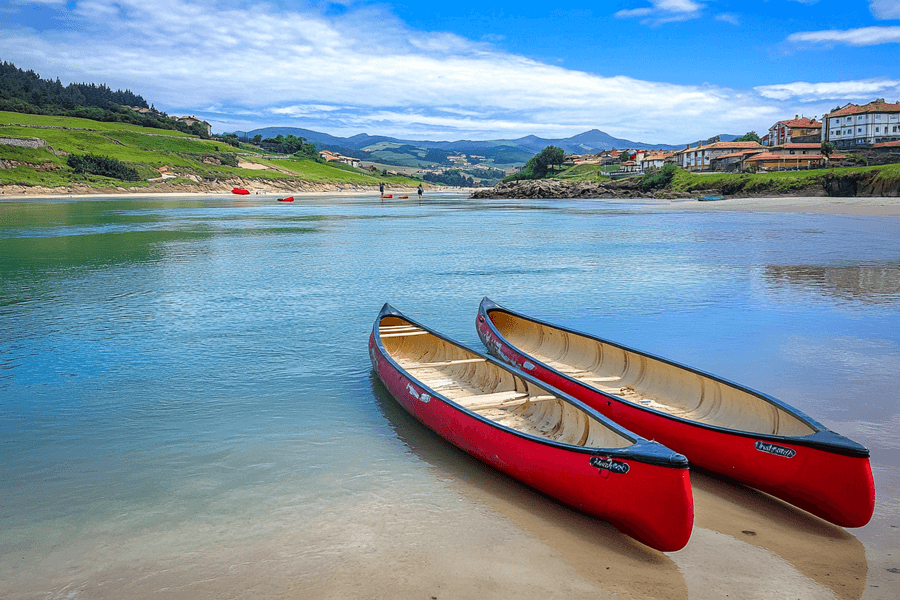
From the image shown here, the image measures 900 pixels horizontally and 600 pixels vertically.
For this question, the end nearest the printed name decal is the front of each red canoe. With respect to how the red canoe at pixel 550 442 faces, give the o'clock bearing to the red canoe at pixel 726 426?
the red canoe at pixel 726 426 is roughly at 10 o'clock from the red canoe at pixel 550 442.

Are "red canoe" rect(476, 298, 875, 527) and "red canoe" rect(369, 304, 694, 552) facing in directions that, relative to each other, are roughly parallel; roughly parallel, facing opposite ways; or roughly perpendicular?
roughly parallel

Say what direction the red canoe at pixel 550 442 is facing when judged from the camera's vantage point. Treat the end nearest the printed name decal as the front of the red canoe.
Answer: facing the viewer and to the right of the viewer
